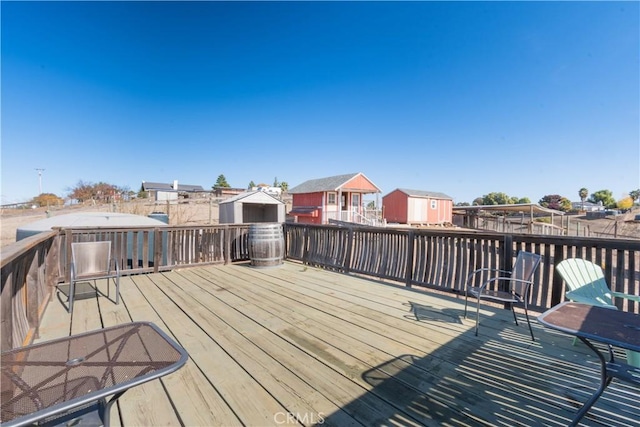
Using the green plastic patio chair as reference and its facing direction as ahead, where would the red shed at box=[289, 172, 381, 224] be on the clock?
The red shed is roughly at 6 o'clock from the green plastic patio chair.

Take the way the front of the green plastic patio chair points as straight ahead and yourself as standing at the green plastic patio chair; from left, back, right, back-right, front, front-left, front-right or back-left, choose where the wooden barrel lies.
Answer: back-right

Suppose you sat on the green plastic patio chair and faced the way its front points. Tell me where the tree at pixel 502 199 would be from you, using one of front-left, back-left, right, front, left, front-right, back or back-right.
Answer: back-left

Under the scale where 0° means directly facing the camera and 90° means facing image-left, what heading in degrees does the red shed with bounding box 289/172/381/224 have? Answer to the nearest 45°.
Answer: approximately 315°

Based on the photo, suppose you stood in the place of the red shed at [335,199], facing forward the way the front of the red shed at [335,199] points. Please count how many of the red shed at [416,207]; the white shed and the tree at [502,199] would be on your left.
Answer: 2

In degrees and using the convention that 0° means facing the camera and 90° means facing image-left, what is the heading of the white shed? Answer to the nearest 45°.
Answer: approximately 315°

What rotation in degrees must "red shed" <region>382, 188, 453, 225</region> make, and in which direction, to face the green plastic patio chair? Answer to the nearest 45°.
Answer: approximately 45° to its right

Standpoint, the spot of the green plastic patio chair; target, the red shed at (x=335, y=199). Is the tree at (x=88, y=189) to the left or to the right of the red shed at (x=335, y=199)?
left

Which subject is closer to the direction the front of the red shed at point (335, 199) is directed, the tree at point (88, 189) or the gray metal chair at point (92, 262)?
the gray metal chair

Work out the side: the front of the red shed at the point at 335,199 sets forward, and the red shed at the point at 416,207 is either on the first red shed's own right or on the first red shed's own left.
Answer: on the first red shed's own left

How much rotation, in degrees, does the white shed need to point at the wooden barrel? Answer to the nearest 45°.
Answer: approximately 45° to its right

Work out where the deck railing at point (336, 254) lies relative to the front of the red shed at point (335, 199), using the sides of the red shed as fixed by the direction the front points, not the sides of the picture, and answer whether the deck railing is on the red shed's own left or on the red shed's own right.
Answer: on the red shed's own right
